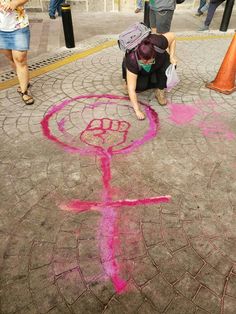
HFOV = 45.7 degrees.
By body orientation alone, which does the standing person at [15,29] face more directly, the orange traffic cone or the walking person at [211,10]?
the orange traffic cone

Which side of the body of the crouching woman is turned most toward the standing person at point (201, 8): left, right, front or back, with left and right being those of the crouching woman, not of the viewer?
back

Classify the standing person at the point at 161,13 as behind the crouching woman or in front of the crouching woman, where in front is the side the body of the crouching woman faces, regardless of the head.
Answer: behind

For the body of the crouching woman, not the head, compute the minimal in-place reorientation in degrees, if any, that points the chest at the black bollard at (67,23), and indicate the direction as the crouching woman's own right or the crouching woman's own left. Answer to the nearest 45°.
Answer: approximately 135° to the crouching woman's own right

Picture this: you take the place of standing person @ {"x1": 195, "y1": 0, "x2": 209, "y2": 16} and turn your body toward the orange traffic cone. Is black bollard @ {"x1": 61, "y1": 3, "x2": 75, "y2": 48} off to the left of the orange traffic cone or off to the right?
right

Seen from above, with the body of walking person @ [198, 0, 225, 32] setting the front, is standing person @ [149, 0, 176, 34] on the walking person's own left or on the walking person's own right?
on the walking person's own left

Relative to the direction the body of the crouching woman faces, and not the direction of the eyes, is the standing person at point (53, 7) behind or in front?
behind
